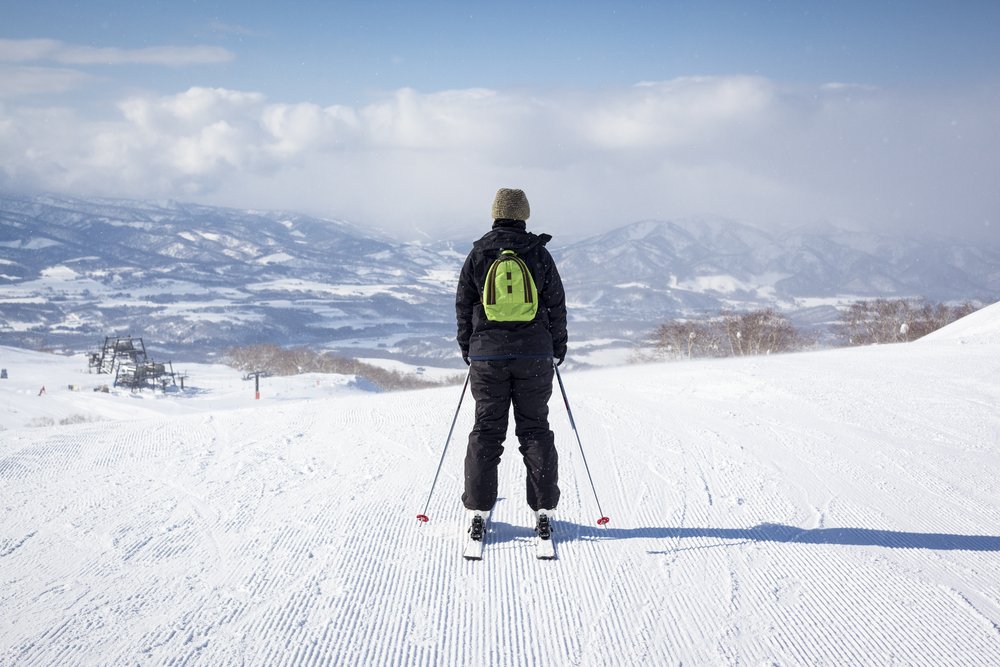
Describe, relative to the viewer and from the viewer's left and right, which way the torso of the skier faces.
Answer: facing away from the viewer

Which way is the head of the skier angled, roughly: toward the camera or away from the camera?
away from the camera
